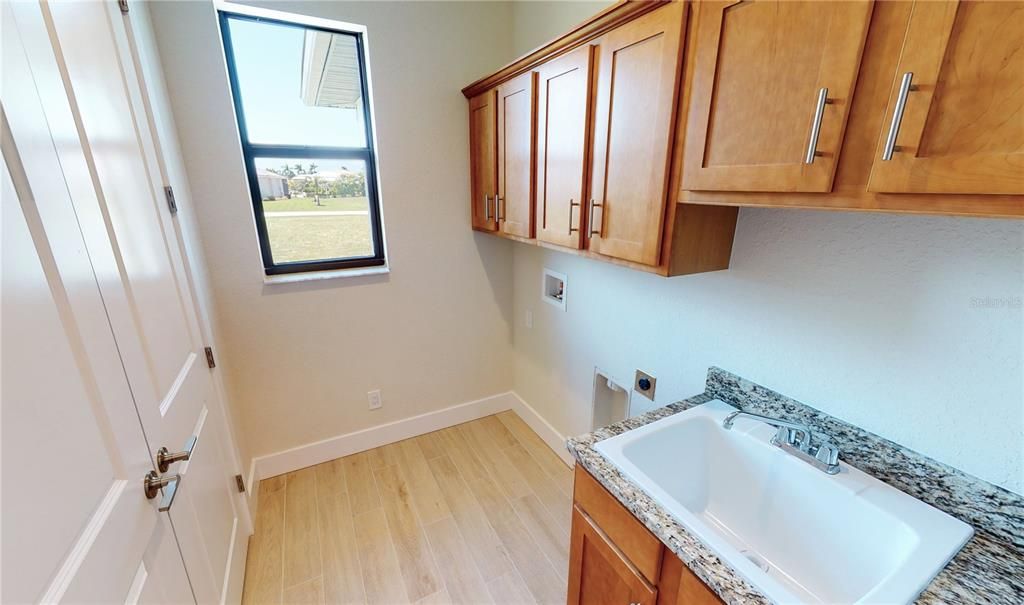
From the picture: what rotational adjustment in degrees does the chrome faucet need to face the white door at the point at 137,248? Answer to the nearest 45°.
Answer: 0° — it already faces it

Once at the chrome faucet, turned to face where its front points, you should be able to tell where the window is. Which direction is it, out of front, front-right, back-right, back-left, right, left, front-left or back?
front-right

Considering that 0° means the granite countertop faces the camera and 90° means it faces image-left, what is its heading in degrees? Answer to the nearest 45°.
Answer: approximately 45°

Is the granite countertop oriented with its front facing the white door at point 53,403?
yes

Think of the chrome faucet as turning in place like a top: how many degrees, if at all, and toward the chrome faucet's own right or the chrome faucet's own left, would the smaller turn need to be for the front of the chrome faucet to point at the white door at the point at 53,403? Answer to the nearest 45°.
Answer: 0° — it already faces it

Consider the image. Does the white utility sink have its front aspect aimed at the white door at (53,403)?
yes

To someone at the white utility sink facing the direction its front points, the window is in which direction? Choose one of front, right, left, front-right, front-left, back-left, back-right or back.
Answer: front-right

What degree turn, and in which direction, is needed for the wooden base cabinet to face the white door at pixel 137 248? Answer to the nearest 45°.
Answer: approximately 45° to its right
